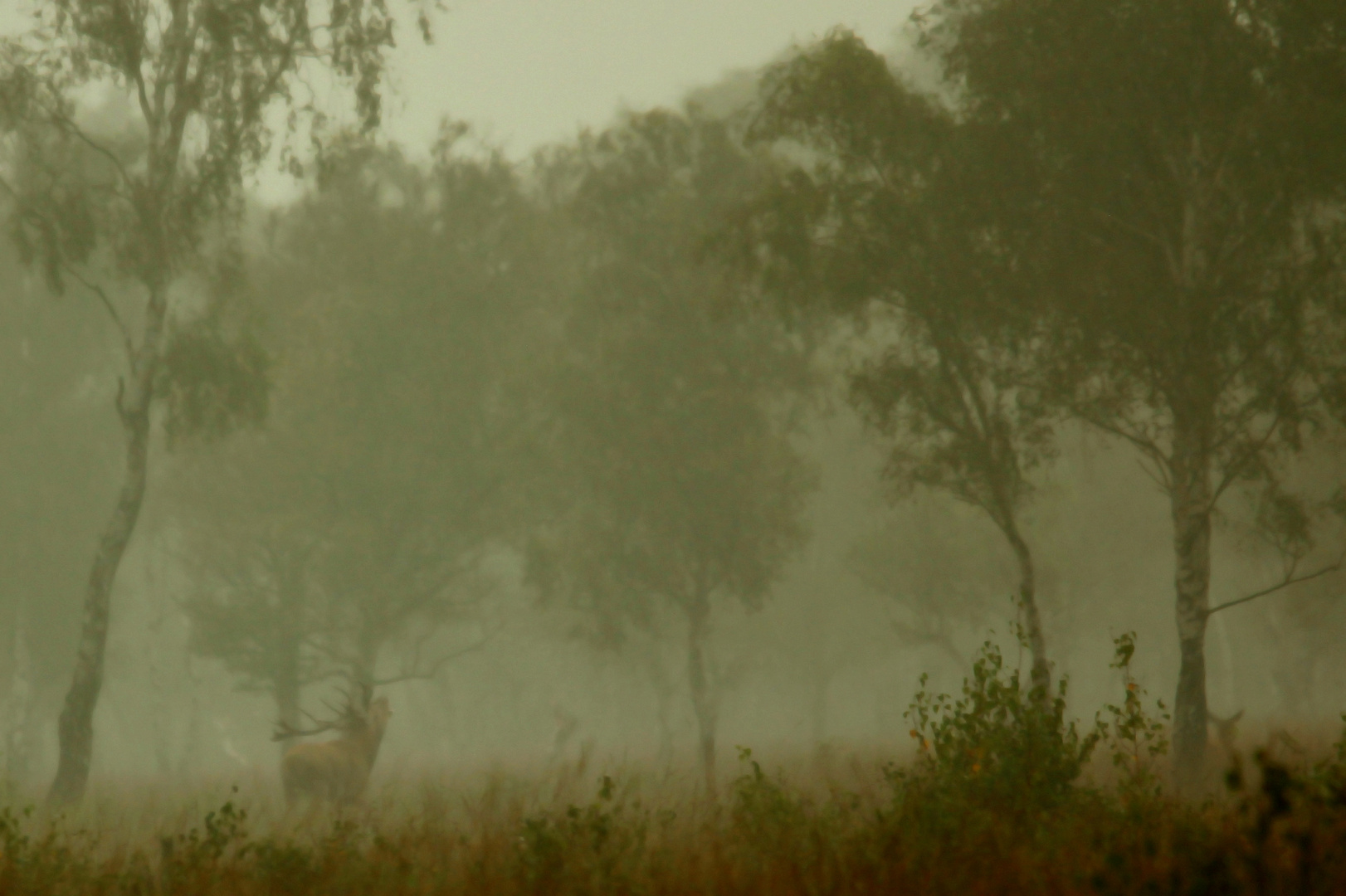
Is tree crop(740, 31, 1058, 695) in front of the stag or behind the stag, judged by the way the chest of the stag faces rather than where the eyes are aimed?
in front

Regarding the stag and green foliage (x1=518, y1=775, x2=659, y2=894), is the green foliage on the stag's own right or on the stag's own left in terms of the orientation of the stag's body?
on the stag's own right

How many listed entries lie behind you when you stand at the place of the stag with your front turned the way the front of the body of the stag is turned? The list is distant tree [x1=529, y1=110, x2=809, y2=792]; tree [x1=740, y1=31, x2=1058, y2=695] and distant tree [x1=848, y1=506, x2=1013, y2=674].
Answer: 0

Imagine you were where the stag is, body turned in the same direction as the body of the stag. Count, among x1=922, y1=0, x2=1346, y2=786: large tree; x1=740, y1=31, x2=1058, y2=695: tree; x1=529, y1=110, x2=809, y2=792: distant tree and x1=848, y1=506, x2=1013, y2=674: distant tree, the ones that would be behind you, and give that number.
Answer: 0

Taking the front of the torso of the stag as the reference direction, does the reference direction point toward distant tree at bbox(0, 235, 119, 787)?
no

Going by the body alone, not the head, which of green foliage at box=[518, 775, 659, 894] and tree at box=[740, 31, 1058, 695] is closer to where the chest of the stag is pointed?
the tree

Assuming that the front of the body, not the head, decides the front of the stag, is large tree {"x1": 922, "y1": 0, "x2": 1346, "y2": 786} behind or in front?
in front

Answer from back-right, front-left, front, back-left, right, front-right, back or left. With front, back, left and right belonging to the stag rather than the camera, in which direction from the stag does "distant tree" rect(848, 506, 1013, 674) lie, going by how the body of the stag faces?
front-left

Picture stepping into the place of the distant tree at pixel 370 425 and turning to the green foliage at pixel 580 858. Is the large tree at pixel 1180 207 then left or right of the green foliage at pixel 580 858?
left

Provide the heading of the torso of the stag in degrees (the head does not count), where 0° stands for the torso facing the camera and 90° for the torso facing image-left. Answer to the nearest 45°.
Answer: approximately 270°

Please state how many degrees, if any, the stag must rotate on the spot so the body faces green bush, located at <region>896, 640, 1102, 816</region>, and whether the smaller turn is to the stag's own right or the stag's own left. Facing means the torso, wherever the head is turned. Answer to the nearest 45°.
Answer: approximately 45° to the stag's own right

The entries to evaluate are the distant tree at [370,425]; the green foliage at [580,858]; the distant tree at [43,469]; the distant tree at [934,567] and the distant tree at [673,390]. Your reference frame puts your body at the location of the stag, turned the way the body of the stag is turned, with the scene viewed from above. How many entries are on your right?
1

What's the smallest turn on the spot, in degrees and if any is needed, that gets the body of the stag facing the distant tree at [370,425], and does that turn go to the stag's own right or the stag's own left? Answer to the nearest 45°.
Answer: approximately 90° to the stag's own left
